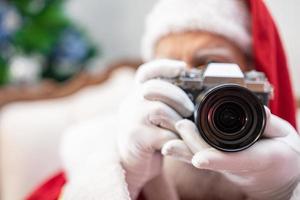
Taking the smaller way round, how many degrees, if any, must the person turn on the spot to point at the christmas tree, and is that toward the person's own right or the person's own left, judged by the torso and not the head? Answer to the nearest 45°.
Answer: approximately 135° to the person's own right

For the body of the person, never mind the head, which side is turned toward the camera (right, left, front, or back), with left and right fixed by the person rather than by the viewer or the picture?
front

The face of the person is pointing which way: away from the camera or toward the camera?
toward the camera
